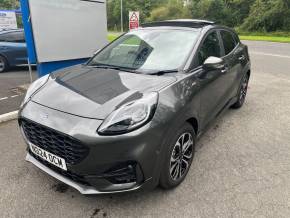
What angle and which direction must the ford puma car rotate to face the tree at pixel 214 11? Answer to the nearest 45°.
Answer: approximately 135° to its right

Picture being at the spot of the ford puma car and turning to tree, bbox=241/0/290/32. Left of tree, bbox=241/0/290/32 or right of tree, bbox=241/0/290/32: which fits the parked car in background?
left

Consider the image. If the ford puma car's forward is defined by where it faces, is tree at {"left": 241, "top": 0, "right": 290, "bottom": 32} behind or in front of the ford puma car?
behind

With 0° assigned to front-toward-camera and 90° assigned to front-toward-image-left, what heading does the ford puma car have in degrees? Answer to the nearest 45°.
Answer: approximately 45°

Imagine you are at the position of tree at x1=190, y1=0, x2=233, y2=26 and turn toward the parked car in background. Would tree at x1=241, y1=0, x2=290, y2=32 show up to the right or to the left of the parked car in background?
left

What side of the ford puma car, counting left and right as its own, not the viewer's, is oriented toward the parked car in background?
right
